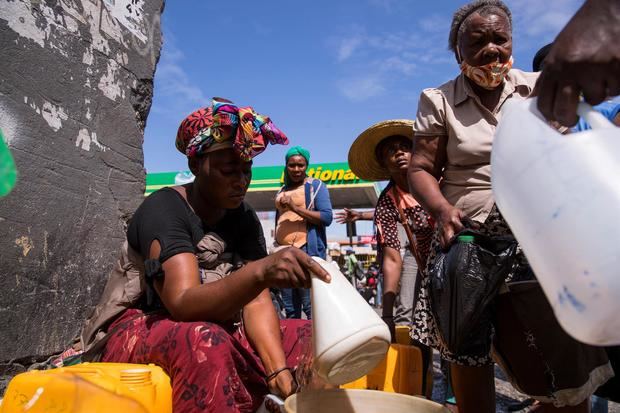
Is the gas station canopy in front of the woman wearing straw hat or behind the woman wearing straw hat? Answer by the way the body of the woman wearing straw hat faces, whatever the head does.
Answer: behind
